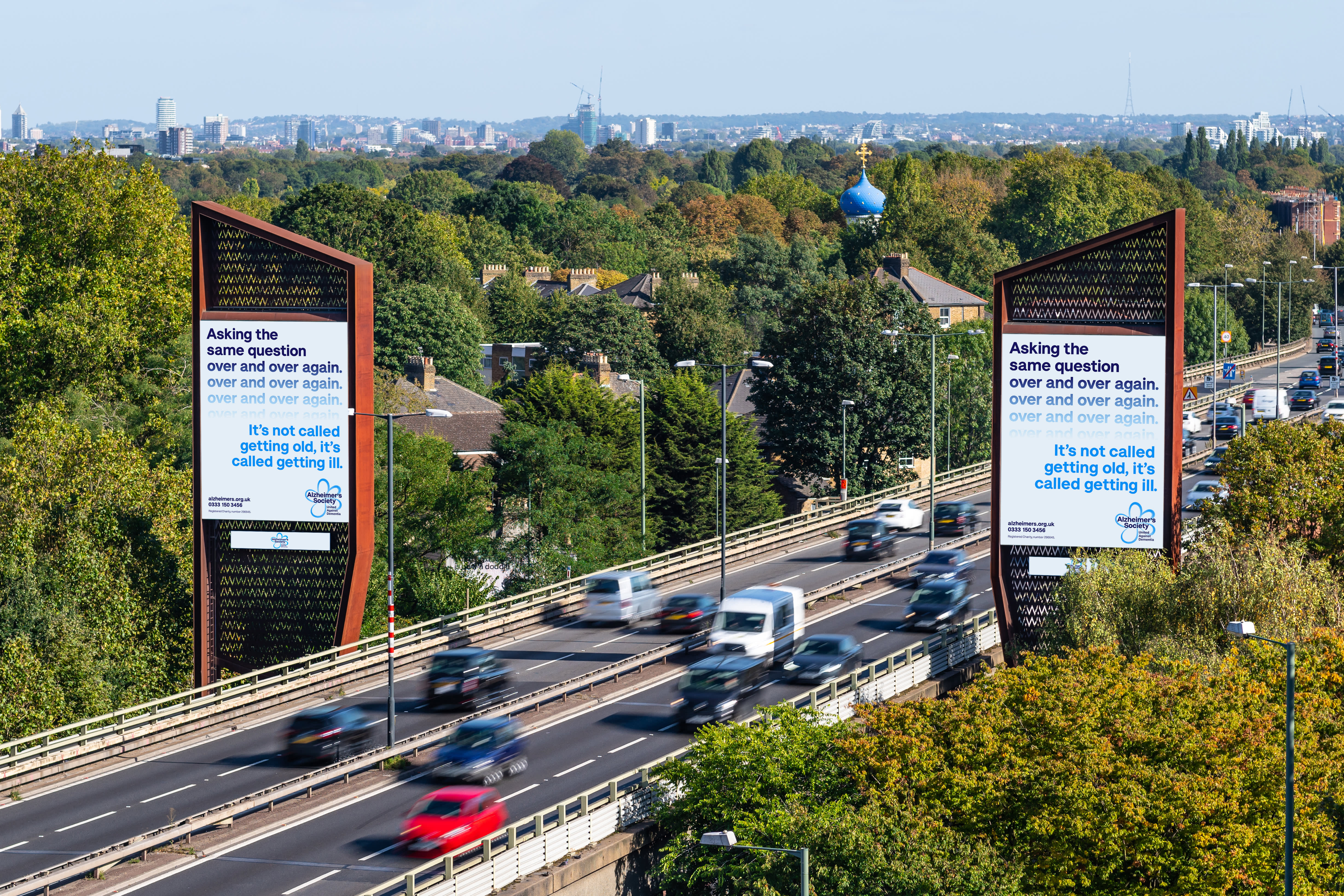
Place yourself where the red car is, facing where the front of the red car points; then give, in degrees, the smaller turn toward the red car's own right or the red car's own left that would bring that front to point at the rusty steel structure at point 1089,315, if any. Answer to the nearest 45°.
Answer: approximately 180°

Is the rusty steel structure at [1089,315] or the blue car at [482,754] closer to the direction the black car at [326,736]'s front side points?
the rusty steel structure

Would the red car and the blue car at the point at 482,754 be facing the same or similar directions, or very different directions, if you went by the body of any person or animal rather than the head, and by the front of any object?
same or similar directions

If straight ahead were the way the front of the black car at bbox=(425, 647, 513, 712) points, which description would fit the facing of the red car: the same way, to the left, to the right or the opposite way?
the opposite way

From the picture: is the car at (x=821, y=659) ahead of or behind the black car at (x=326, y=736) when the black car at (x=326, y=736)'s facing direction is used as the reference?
ahead

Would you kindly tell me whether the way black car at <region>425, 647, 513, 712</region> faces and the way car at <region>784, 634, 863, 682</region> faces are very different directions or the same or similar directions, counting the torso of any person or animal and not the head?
very different directions

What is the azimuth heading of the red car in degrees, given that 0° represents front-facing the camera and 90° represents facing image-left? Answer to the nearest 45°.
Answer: approximately 45°

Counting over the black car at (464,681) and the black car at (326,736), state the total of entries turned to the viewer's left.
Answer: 0

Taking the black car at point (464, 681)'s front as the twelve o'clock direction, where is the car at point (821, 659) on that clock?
The car is roughly at 1 o'clock from the black car.

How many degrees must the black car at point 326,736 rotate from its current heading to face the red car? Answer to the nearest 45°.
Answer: approximately 135° to its right

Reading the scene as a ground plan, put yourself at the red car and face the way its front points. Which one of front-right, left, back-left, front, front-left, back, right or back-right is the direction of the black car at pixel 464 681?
back-right

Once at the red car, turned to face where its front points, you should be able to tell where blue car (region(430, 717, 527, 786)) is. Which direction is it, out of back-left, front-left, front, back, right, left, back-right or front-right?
back-right

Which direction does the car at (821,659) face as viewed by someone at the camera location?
facing the viewer and to the left of the viewer

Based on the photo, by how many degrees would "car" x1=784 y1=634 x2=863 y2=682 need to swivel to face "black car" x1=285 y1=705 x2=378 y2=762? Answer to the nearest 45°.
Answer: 0° — it already faces it

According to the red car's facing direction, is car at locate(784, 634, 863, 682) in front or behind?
behind

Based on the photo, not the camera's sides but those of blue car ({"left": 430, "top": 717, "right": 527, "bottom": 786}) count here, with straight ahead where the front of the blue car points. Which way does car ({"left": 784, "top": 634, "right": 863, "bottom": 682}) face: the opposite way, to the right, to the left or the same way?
the same way

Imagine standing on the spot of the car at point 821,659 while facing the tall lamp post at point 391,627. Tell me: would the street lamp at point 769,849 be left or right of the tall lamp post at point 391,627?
left

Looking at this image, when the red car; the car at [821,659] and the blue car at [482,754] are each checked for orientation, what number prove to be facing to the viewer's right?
0

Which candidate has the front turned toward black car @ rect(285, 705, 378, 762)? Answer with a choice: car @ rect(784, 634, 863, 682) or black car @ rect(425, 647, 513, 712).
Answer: the car

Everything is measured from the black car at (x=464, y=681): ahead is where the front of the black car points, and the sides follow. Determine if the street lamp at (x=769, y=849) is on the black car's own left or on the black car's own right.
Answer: on the black car's own right
